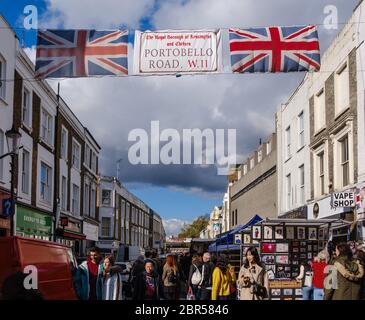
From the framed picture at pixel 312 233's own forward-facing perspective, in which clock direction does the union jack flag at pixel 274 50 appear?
The union jack flag is roughly at 12 o'clock from the framed picture.

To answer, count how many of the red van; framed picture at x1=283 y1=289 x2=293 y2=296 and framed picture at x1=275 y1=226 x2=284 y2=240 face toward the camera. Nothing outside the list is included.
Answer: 2
